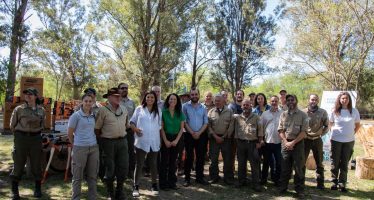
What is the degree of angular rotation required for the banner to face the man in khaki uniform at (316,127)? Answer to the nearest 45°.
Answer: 0° — it already faces them

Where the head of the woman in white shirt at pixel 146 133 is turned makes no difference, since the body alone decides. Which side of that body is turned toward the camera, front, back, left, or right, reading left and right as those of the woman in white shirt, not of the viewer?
front

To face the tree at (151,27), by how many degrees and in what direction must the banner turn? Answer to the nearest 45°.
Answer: approximately 135° to its right

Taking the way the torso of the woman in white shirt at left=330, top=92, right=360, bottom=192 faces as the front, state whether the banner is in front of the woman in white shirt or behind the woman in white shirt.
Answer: behind

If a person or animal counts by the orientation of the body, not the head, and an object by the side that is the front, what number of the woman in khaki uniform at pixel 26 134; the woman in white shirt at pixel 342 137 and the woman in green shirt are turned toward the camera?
3

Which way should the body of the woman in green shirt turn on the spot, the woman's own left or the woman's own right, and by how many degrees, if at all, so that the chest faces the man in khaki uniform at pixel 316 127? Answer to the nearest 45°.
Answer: approximately 90° to the woman's own left

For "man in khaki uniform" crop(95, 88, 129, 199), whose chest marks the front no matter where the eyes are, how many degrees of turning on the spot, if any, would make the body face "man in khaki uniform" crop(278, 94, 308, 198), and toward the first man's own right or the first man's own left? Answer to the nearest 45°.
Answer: approximately 45° to the first man's own left

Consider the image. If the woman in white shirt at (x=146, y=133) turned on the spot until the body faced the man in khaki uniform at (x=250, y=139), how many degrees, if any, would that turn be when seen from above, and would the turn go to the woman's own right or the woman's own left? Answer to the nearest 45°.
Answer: approximately 90° to the woman's own left

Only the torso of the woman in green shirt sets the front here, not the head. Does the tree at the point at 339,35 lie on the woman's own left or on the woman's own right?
on the woman's own left

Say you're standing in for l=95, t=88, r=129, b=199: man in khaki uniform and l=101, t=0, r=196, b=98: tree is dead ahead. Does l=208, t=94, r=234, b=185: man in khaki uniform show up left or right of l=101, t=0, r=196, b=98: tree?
right

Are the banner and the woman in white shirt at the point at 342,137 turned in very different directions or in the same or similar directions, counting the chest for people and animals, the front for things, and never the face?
same or similar directions

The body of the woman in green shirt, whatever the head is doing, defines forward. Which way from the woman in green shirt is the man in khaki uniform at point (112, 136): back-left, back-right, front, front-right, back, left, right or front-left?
front-right

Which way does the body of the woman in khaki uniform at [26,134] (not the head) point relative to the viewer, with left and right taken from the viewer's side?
facing the viewer

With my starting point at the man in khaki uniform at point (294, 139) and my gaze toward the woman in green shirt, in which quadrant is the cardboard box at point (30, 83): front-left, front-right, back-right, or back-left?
front-right

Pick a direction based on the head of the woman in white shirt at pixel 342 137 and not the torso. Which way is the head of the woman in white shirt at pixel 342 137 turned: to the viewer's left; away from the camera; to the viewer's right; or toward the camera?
toward the camera
